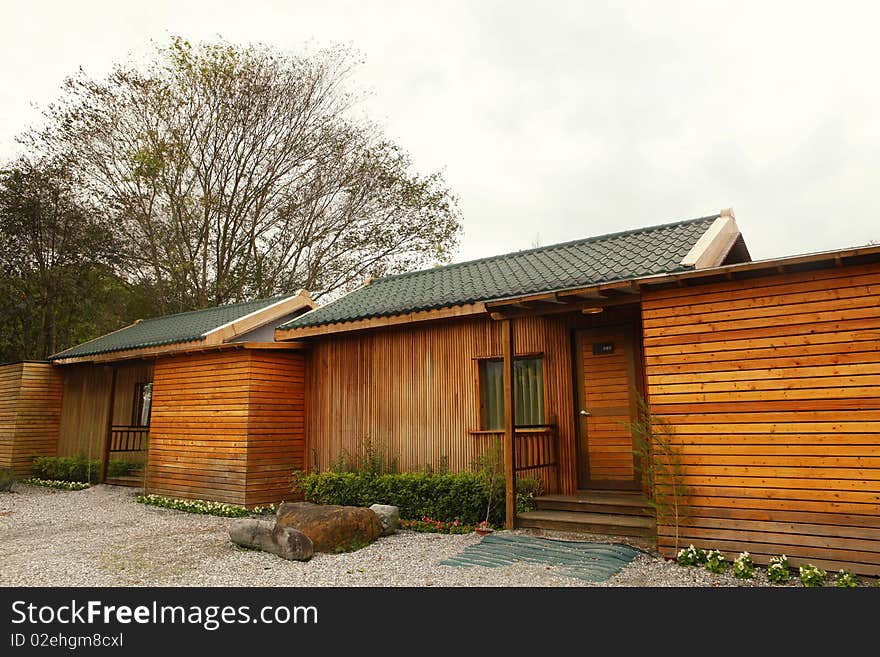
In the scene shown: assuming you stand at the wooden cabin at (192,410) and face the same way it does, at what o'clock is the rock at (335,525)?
The rock is roughly at 10 o'clock from the wooden cabin.

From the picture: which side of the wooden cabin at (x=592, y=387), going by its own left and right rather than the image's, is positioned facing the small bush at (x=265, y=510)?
right

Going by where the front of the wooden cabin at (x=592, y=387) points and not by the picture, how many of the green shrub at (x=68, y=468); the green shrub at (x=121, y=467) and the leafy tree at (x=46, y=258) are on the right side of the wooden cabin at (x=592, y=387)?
3

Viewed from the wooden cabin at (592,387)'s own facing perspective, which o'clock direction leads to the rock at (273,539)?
The rock is roughly at 1 o'clock from the wooden cabin.

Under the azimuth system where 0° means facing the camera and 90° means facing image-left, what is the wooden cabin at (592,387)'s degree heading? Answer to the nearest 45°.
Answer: approximately 45°

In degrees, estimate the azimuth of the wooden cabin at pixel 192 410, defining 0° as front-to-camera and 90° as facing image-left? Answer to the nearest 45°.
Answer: approximately 45°

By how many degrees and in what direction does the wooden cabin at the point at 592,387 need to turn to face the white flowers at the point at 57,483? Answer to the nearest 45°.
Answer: approximately 90° to its right
